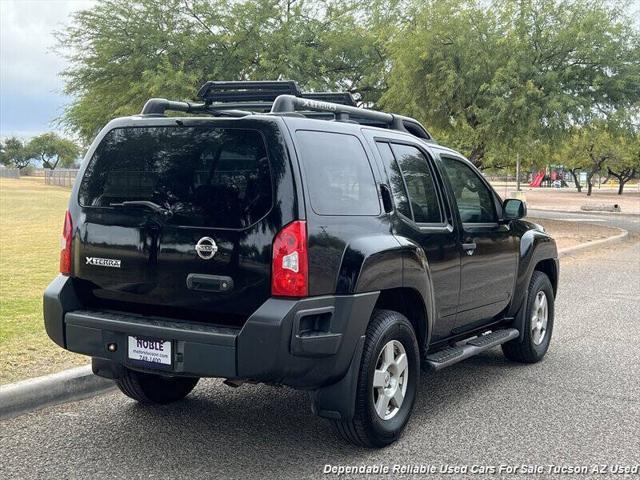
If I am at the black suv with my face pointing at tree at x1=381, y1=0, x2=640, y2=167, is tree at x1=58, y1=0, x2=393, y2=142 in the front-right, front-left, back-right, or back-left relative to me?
front-left

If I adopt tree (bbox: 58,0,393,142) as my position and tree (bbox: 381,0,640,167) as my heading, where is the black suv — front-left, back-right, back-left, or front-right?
front-right

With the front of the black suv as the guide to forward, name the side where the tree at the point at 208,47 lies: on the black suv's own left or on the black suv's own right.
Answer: on the black suv's own left

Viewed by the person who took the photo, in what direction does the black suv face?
facing away from the viewer and to the right of the viewer

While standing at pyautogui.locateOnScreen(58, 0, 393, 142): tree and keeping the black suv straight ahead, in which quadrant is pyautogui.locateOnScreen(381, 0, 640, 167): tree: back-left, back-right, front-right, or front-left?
front-left

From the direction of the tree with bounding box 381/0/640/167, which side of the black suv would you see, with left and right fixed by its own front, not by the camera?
front
